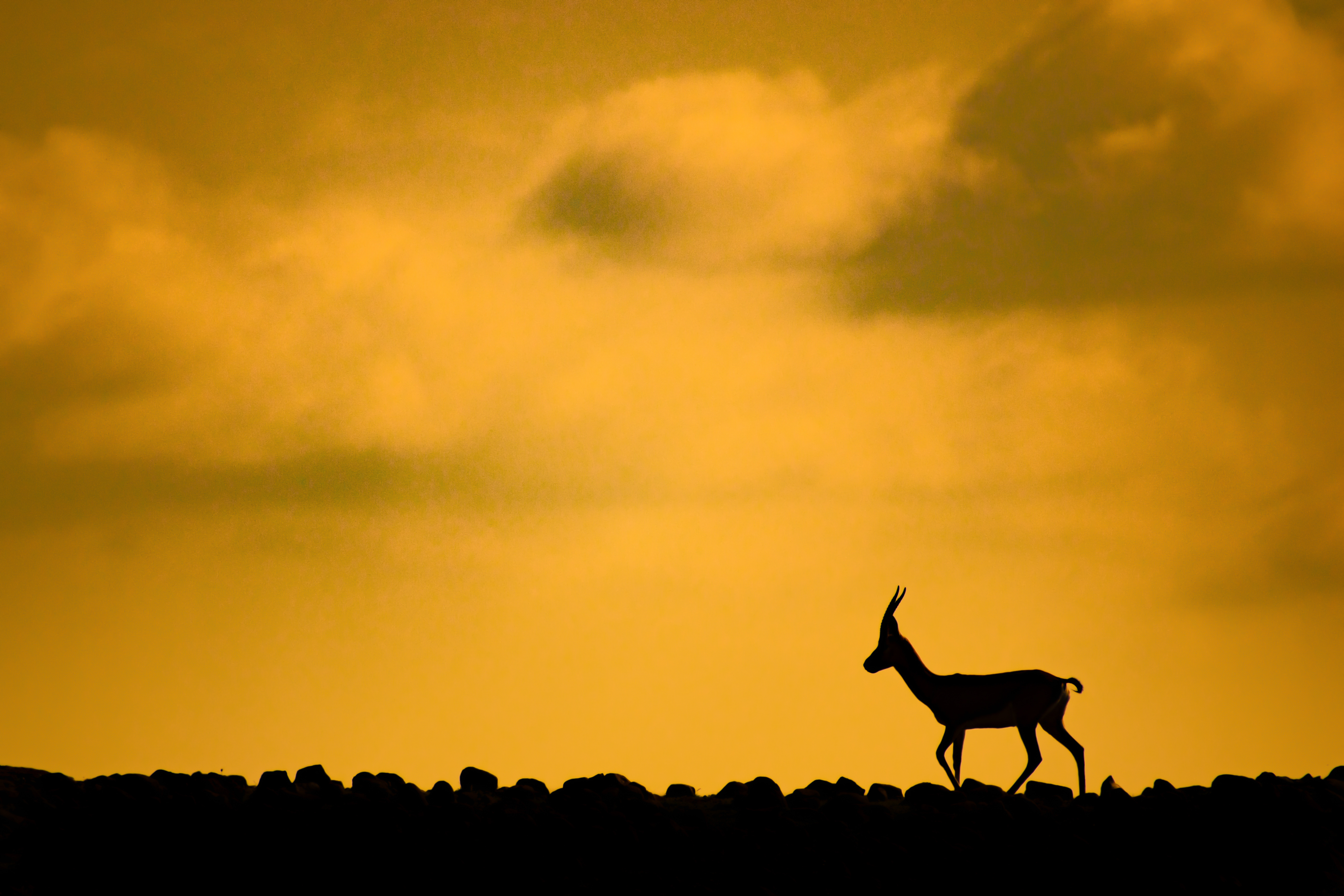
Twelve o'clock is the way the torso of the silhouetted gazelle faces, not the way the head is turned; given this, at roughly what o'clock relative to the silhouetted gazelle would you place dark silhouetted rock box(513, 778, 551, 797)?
The dark silhouetted rock is roughly at 11 o'clock from the silhouetted gazelle.

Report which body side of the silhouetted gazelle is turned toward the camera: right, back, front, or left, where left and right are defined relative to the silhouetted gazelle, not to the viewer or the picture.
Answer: left

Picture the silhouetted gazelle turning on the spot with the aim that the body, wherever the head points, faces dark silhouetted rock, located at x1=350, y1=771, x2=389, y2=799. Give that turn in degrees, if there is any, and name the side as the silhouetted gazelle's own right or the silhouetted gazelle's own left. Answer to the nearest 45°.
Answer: approximately 45° to the silhouetted gazelle's own left

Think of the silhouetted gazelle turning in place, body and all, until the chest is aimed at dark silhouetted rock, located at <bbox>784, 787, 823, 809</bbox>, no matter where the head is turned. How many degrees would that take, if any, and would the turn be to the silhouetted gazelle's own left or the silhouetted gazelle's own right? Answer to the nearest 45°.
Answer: approximately 45° to the silhouetted gazelle's own left

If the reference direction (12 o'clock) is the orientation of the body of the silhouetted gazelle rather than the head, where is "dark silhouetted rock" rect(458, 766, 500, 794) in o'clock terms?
The dark silhouetted rock is roughly at 11 o'clock from the silhouetted gazelle.

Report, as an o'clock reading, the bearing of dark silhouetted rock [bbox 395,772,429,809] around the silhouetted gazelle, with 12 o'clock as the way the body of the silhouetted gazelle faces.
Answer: The dark silhouetted rock is roughly at 11 o'clock from the silhouetted gazelle.

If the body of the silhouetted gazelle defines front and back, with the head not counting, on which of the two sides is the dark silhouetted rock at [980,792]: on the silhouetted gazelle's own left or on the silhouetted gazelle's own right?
on the silhouetted gazelle's own left

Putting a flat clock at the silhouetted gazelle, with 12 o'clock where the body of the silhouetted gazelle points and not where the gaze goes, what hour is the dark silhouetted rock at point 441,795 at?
The dark silhouetted rock is roughly at 11 o'clock from the silhouetted gazelle.

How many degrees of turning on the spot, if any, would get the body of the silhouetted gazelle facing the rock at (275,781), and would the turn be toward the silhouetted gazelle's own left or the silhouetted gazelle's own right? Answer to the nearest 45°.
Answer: approximately 45° to the silhouetted gazelle's own left
